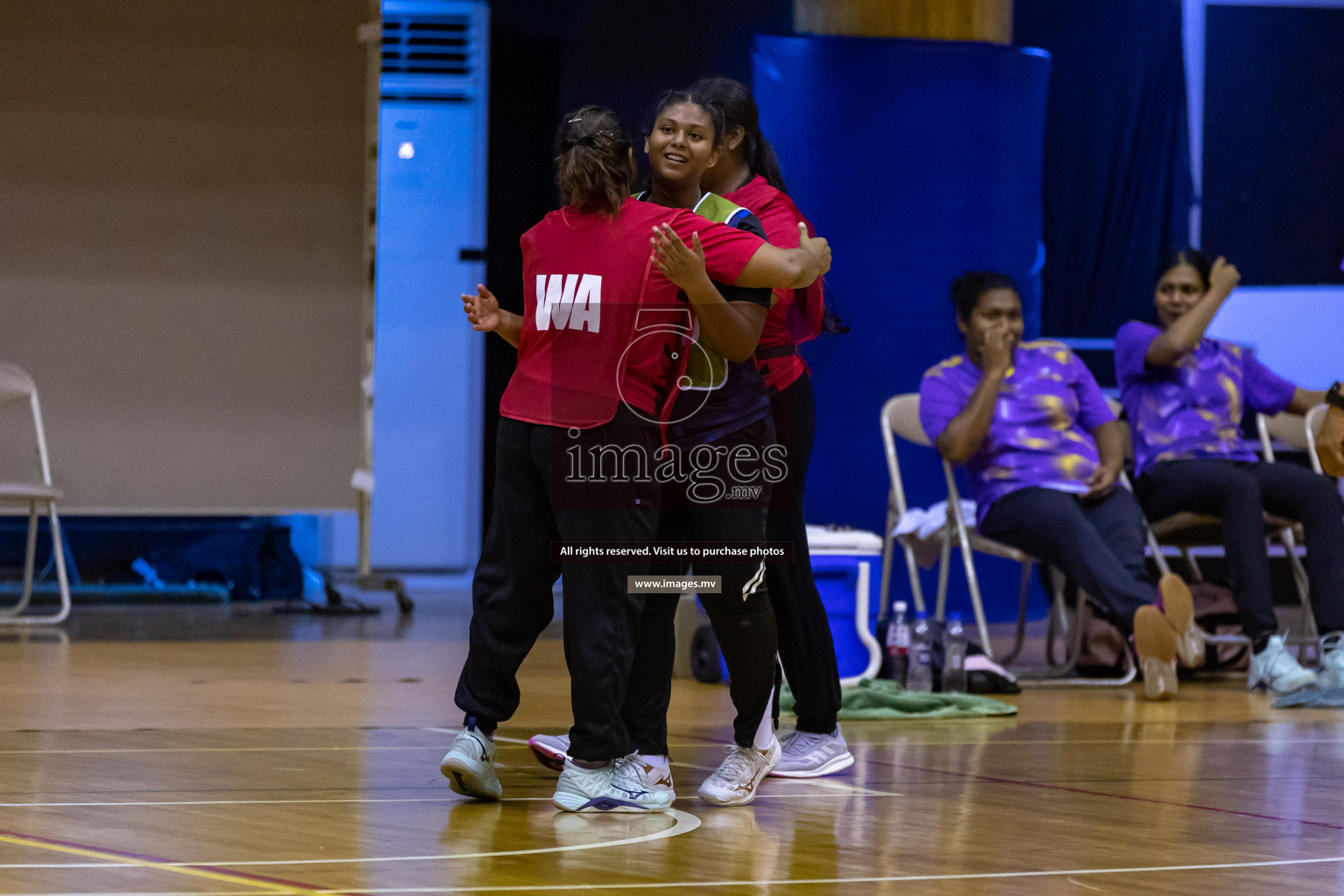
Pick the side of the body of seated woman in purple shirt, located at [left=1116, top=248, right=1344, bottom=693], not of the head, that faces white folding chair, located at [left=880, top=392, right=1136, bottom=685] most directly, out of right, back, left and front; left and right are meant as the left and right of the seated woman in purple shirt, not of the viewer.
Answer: right

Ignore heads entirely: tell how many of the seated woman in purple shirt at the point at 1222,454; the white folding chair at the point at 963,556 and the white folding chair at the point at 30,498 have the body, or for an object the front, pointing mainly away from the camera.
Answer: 0

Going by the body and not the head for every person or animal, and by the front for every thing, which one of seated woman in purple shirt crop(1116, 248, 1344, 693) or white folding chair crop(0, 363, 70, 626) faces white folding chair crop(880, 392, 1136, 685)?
white folding chair crop(0, 363, 70, 626)

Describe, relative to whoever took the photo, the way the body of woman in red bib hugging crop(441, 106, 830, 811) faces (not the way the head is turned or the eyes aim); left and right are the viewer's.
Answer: facing away from the viewer and to the right of the viewer

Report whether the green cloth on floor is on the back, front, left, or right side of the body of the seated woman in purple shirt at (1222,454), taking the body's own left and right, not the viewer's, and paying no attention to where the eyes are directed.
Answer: right

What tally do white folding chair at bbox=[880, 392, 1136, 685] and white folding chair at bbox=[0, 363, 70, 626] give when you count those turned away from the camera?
0

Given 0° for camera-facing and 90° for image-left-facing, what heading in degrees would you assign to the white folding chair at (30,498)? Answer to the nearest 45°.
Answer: approximately 315°

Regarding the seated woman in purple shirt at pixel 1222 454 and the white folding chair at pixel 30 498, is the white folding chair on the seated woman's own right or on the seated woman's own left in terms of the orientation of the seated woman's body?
on the seated woman's own right

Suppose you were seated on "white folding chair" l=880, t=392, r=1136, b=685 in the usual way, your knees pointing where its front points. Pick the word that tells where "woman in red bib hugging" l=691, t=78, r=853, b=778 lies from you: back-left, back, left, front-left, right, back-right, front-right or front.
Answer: front-right

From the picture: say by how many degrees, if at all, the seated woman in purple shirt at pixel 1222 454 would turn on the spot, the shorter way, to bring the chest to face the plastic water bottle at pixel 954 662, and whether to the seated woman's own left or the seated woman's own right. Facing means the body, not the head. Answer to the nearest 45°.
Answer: approximately 90° to the seated woman's own right

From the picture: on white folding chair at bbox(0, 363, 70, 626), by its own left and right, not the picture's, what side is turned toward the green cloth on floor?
front

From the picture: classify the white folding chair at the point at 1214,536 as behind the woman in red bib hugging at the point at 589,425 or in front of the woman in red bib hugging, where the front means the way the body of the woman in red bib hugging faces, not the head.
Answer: in front

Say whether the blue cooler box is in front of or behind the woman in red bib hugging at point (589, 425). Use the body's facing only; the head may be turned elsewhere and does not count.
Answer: in front

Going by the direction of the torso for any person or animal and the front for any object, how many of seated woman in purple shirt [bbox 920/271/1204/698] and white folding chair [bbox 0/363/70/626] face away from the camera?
0
